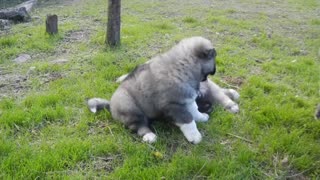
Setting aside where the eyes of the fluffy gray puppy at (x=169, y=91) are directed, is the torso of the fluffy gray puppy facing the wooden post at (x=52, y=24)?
no

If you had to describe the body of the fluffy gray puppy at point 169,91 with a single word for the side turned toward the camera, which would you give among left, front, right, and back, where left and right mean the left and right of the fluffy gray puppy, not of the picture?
right

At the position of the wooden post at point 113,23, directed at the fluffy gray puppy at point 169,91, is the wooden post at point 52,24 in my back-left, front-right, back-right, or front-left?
back-right

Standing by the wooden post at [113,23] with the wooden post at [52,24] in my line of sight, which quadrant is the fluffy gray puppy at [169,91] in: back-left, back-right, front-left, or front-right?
back-left

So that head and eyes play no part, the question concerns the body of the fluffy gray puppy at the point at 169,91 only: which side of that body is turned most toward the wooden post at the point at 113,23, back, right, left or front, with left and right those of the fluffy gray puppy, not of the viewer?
left
